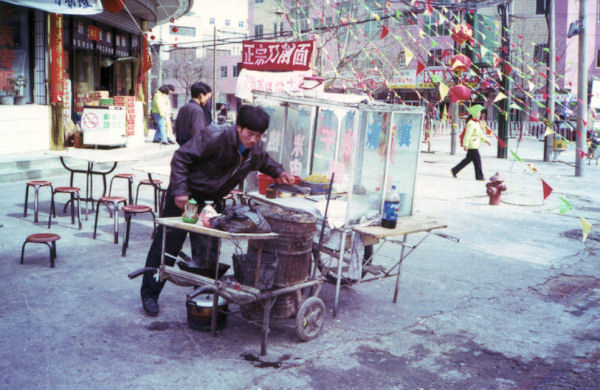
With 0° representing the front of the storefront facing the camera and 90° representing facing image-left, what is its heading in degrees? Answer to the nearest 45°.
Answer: approximately 315°

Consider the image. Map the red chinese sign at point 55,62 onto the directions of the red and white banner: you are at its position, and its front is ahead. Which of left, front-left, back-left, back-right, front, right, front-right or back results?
back-right

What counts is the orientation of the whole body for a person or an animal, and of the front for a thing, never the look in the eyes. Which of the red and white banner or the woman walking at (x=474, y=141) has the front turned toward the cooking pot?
the red and white banner

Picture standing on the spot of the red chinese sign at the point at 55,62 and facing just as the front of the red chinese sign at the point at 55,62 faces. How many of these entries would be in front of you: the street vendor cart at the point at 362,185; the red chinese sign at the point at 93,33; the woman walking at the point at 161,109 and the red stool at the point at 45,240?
2

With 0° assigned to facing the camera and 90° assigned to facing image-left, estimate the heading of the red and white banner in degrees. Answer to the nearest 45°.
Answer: approximately 0°

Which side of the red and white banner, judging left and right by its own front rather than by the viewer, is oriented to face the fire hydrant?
left

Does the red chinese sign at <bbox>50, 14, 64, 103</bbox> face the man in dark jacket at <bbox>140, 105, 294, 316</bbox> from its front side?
yes

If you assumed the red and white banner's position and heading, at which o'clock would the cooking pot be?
The cooking pot is roughly at 12 o'clock from the red and white banner.
